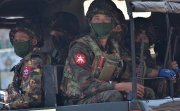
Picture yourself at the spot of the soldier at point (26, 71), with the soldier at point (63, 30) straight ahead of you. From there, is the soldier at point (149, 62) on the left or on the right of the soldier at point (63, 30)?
right

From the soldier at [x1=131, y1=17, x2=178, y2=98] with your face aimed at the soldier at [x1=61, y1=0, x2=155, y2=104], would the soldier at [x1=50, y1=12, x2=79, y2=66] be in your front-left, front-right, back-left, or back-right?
front-right

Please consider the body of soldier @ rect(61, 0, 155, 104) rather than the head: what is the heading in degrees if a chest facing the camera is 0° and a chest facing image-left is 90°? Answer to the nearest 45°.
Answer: approximately 315°

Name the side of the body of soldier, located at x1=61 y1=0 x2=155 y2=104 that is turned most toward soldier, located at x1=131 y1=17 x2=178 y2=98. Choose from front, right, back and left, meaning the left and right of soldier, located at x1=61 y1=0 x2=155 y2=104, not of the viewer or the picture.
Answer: left

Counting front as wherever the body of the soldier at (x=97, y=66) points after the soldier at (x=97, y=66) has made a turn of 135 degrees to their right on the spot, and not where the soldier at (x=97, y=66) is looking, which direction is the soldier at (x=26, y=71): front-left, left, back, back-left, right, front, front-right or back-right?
front
